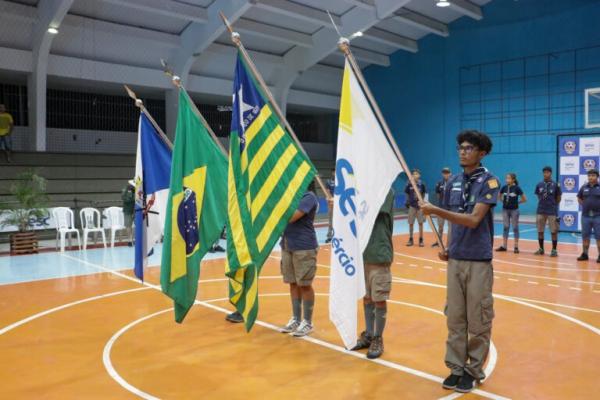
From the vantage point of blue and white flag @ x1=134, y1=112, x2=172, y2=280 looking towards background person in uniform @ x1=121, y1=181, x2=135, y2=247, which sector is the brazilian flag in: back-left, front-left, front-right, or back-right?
back-right

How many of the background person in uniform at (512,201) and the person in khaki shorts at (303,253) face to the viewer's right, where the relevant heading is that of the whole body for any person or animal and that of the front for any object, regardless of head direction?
0

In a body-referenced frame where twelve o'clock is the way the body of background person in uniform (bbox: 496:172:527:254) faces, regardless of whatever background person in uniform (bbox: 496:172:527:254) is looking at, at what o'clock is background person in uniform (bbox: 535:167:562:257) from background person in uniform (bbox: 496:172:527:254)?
background person in uniform (bbox: 535:167:562:257) is roughly at 8 o'clock from background person in uniform (bbox: 496:172:527:254).

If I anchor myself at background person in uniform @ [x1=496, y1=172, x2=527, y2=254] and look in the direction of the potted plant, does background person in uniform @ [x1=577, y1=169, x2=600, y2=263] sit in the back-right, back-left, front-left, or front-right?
back-left

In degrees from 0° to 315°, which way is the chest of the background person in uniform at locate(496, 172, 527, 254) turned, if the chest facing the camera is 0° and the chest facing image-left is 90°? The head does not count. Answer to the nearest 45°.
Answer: approximately 45°

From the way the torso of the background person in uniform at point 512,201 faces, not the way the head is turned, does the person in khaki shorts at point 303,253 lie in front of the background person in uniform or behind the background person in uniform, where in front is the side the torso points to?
in front
